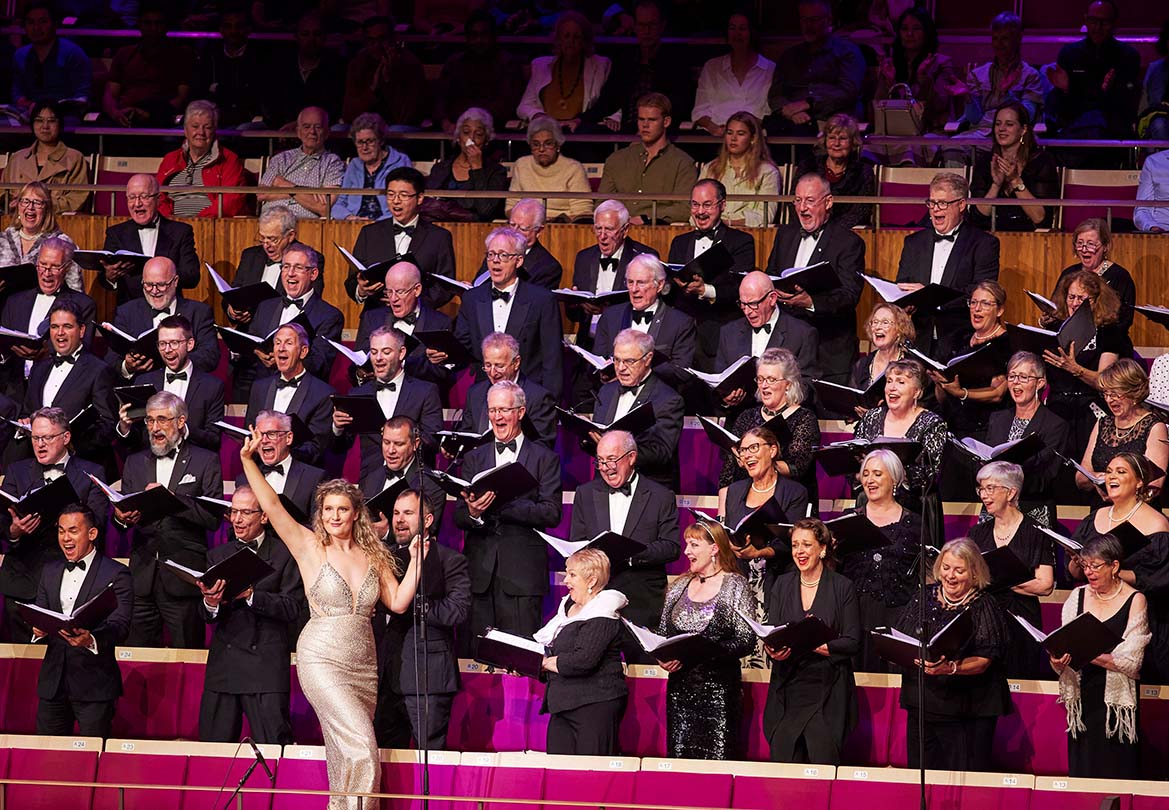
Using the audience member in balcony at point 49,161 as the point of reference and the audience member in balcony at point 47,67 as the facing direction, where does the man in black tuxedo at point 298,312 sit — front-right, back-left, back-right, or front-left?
back-right

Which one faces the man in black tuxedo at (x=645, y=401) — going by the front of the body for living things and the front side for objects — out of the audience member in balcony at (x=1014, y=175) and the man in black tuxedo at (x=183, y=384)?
the audience member in balcony

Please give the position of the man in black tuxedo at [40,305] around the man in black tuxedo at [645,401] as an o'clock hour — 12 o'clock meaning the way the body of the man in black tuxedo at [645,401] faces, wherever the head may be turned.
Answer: the man in black tuxedo at [40,305] is roughly at 2 o'clock from the man in black tuxedo at [645,401].

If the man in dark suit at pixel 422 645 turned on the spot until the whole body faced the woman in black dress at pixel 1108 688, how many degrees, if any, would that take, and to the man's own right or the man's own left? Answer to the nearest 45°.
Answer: approximately 135° to the man's own left

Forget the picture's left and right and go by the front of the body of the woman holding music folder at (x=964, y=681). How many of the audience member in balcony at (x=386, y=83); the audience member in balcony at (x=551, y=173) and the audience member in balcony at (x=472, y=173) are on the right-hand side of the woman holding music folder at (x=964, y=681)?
3

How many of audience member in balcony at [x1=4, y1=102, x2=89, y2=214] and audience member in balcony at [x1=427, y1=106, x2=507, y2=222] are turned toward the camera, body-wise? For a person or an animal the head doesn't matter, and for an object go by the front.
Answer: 2

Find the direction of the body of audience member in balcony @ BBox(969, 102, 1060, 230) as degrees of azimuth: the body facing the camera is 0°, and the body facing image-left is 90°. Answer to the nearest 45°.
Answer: approximately 45°
